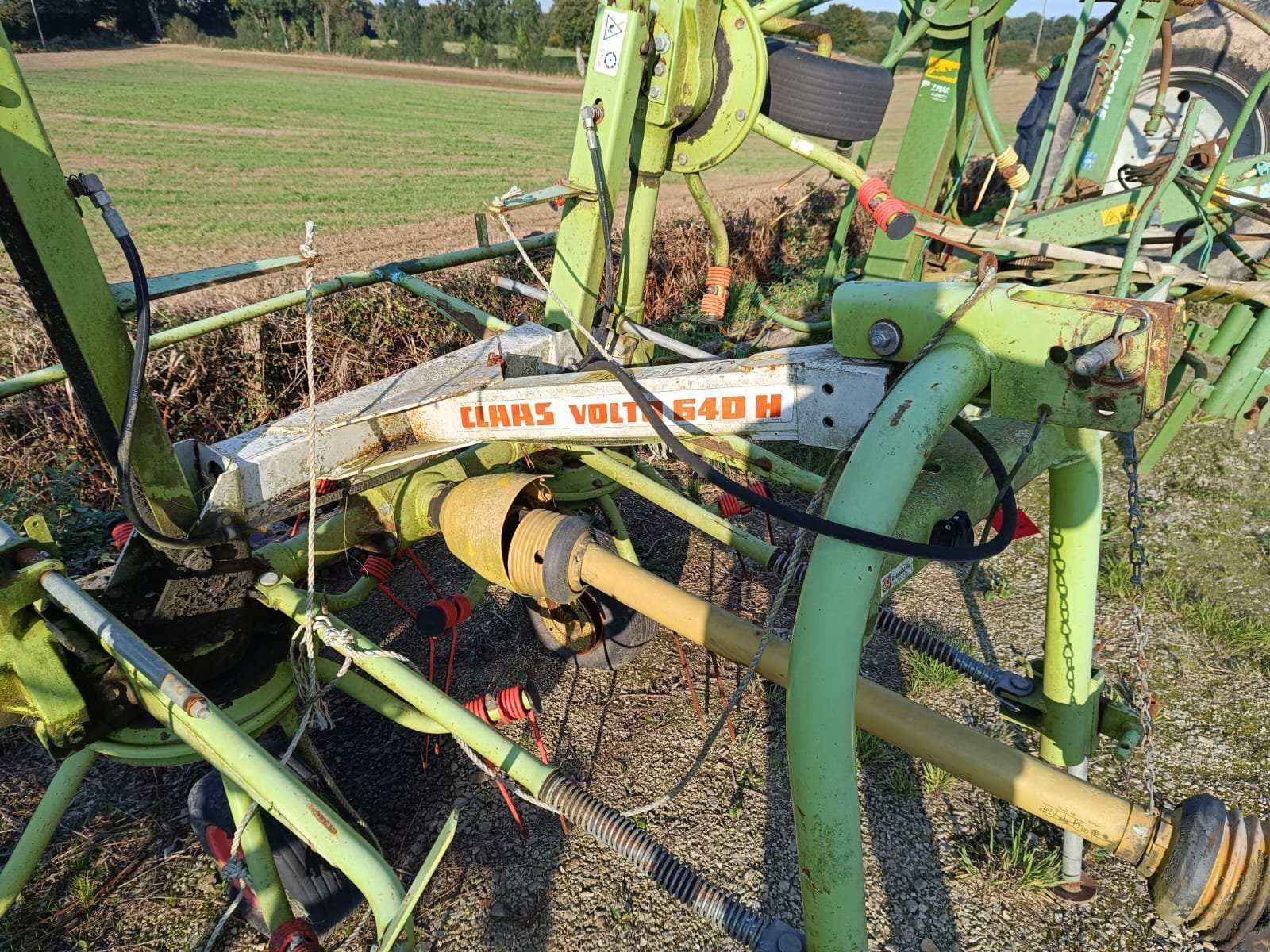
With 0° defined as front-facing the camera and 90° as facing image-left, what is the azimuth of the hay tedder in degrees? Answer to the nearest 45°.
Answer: approximately 315°
